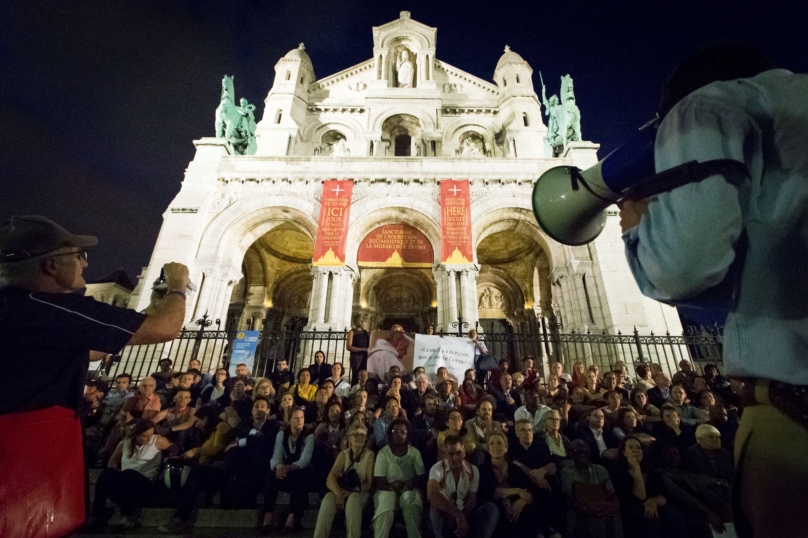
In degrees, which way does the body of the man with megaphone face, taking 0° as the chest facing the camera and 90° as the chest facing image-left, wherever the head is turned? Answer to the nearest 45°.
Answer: approximately 135°

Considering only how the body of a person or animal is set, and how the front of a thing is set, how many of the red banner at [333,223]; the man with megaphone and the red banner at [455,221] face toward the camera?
2

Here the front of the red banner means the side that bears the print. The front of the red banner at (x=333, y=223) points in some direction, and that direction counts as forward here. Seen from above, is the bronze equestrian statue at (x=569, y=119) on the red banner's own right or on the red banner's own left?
on the red banner's own left

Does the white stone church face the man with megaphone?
yes

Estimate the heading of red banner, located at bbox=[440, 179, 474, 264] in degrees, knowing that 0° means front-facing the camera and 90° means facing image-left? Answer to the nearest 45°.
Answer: approximately 0°

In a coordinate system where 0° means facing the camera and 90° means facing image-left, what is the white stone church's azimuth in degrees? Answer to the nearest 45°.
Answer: approximately 0°

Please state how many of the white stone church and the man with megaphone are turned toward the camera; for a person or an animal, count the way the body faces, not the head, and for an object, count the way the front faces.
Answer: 1

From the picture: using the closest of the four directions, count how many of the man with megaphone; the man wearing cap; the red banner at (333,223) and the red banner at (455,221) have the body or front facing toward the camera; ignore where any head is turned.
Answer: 2
